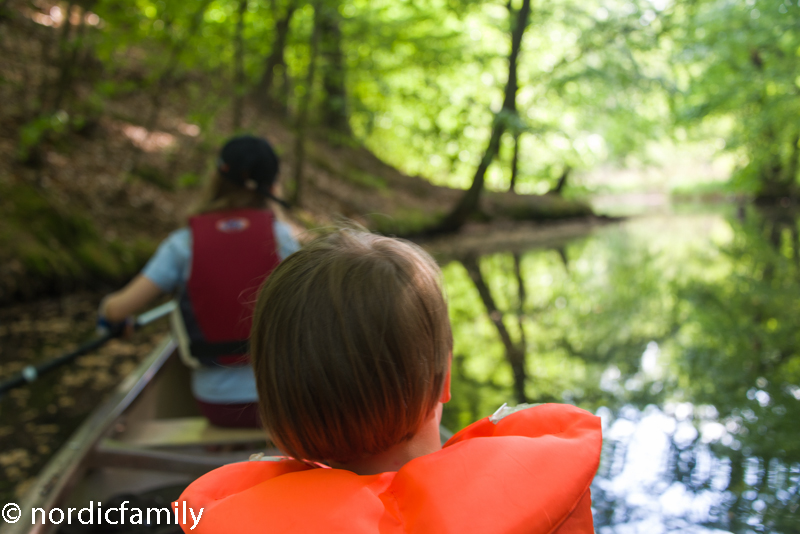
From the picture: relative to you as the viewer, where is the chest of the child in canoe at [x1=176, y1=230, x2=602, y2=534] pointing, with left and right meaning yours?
facing away from the viewer

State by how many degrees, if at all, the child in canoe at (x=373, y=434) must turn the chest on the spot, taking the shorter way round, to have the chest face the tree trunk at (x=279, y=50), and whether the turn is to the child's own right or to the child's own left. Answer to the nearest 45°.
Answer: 0° — they already face it

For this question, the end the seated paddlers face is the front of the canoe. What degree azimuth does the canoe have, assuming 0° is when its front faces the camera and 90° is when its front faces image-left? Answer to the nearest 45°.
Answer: approximately 180°

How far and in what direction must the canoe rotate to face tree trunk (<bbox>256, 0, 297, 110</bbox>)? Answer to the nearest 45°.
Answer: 0° — it already faces it
